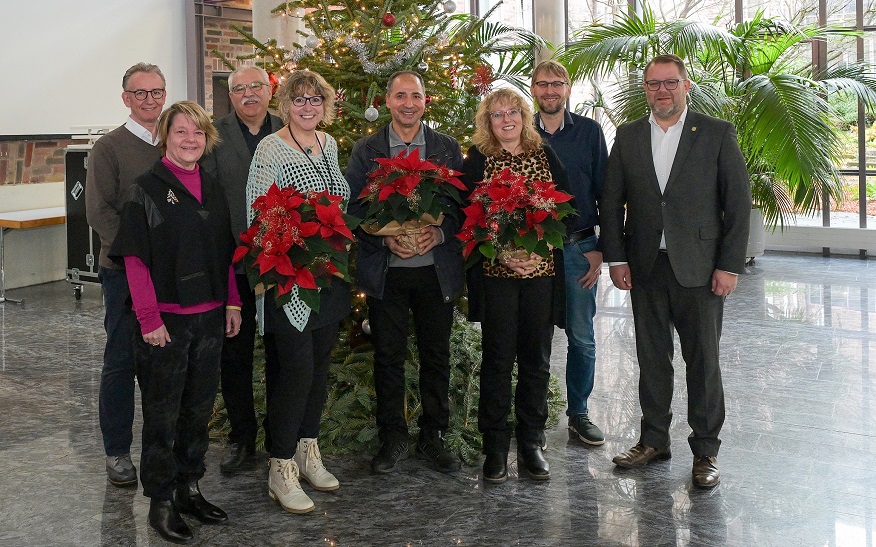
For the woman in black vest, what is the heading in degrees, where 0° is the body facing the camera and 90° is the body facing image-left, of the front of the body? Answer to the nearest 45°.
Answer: approximately 315°

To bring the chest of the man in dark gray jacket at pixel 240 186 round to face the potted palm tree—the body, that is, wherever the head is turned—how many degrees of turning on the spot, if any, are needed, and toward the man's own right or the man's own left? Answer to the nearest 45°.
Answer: approximately 135° to the man's own left

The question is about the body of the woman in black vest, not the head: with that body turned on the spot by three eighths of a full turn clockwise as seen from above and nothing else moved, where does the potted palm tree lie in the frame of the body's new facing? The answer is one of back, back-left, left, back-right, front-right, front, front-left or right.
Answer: back-right

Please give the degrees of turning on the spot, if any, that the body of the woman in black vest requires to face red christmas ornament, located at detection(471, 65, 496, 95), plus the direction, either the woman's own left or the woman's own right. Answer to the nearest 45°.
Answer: approximately 90° to the woman's own left

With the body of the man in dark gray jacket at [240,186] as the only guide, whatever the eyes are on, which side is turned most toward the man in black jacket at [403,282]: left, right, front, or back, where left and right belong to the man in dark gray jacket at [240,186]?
left

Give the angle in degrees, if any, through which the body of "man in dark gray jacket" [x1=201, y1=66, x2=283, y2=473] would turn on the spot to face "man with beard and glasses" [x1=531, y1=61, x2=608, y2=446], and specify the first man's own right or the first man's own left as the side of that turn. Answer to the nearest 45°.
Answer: approximately 90° to the first man's own left

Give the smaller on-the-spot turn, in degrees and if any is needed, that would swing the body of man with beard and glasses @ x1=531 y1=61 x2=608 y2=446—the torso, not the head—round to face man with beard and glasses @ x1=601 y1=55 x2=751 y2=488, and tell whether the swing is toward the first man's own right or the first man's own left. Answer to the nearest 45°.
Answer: approximately 45° to the first man's own left
